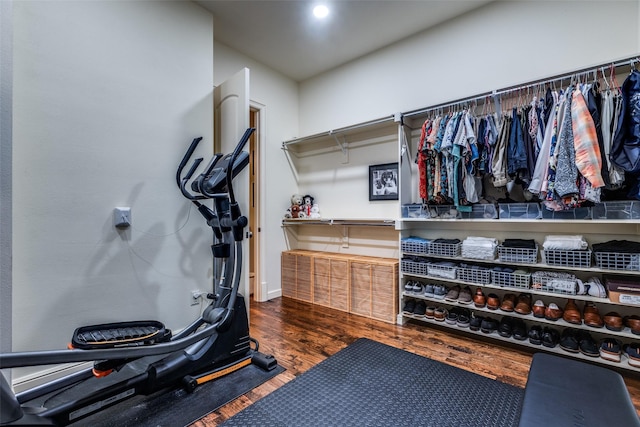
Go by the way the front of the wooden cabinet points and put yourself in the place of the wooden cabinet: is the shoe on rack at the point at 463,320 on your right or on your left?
on your left

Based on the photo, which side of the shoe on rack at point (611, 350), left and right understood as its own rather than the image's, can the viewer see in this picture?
front

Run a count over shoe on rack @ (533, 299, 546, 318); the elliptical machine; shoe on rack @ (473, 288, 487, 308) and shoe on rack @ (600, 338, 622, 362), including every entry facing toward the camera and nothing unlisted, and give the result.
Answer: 3

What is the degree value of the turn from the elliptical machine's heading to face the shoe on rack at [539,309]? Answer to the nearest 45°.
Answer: approximately 45° to its right

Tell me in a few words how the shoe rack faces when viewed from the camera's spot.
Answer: facing the viewer and to the left of the viewer

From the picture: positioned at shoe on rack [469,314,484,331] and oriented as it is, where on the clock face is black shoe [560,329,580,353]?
The black shoe is roughly at 8 o'clock from the shoe on rack.

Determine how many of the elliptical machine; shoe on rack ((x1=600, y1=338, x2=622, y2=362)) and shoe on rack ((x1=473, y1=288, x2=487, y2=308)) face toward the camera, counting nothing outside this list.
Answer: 2

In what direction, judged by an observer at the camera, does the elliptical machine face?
facing away from the viewer and to the right of the viewer

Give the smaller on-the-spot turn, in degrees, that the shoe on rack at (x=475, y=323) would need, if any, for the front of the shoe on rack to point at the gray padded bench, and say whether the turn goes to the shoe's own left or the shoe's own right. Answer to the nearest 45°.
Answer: approximately 45° to the shoe's own left

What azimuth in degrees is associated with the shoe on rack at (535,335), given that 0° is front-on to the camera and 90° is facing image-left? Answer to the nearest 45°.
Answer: approximately 45°

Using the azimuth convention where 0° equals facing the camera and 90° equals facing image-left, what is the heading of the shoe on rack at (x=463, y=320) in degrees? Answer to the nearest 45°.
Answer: approximately 45°

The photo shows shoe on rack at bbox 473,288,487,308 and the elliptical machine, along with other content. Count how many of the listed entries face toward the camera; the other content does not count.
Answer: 1

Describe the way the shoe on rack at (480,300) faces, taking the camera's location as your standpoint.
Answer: facing the viewer

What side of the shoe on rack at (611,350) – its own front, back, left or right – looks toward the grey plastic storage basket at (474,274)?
right
